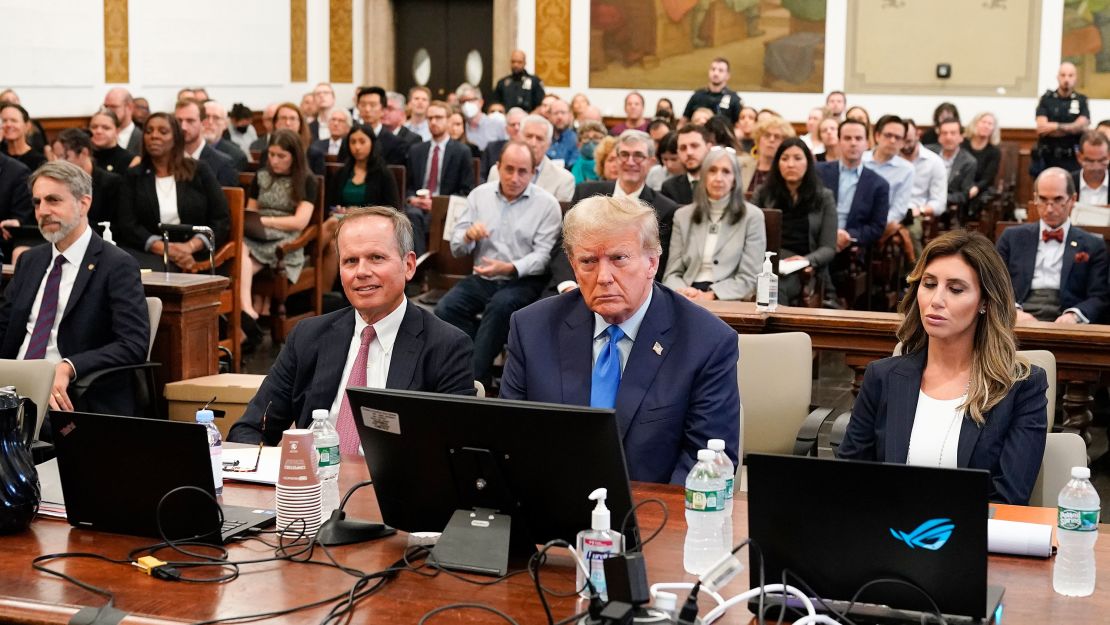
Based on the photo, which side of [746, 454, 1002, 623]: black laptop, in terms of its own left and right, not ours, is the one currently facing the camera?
back

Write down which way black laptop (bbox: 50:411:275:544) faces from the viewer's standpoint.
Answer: facing away from the viewer and to the right of the viewer

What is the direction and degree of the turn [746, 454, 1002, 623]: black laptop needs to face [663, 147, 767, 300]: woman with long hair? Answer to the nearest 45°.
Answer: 0° — it already faces them

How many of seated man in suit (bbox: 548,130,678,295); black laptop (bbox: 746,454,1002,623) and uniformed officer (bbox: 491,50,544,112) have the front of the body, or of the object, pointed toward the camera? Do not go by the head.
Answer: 2

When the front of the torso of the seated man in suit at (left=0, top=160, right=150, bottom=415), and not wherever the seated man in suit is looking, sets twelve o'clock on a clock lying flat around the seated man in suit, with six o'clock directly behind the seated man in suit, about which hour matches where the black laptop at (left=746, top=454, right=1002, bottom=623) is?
The black laptop is roughly at 10 o'clock from the seated man in suit.

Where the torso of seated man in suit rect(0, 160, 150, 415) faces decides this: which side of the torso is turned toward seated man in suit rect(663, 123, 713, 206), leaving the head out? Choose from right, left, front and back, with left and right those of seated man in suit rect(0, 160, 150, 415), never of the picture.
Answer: back

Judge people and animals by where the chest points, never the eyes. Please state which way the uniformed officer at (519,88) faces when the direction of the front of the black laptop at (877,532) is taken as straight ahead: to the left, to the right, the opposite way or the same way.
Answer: the opposite way

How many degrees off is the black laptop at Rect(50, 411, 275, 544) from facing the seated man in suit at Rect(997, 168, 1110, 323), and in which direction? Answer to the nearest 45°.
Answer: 0° — it already faces them

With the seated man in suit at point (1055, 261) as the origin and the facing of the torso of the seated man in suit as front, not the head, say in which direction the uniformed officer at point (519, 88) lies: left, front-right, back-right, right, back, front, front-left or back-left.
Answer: back-right
